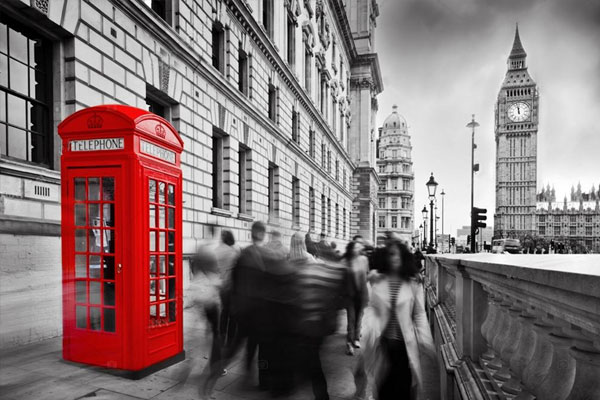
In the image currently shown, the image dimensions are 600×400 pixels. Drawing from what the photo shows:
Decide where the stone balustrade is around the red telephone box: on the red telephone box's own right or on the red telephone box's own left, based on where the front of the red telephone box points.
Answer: on the red telephone box's own left

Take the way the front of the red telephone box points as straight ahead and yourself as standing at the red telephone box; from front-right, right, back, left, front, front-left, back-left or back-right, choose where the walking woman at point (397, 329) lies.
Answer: left

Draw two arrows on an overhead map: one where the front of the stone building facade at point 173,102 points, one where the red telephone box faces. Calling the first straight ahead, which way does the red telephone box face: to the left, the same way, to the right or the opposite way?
to the right

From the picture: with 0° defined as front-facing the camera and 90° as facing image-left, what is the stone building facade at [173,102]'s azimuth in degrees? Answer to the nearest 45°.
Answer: approximately 315°

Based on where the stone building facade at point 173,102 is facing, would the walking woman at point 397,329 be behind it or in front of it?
in front

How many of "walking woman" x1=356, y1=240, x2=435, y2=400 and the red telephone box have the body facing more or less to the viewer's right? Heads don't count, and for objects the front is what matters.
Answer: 0

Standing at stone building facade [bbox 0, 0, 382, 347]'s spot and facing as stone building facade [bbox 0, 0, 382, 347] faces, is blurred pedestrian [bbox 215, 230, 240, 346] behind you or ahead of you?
ahead

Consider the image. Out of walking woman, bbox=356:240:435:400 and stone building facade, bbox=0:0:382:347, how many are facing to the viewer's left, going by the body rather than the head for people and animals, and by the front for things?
0
